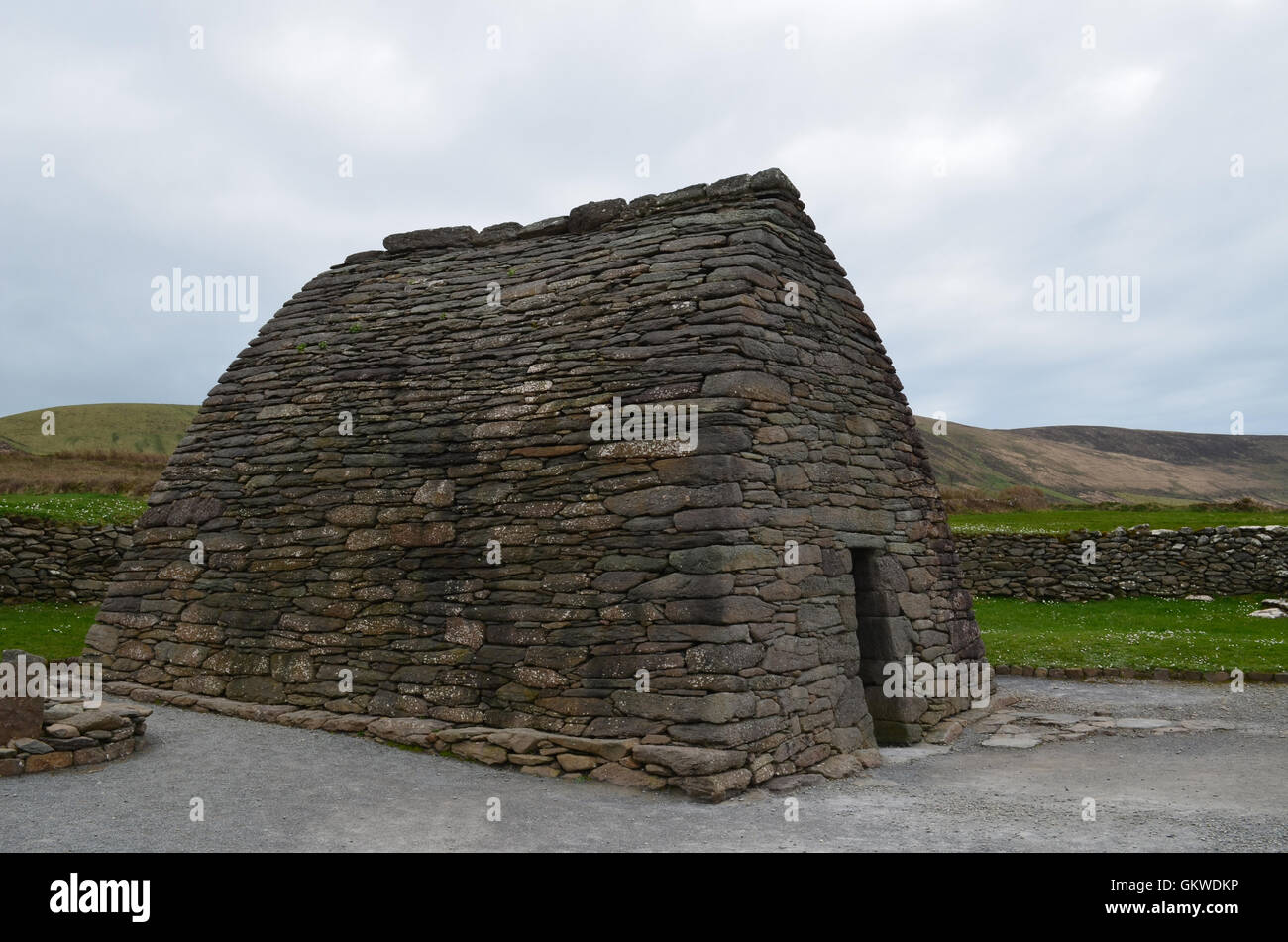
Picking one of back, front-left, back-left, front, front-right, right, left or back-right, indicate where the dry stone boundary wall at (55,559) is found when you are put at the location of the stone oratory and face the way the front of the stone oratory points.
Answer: back

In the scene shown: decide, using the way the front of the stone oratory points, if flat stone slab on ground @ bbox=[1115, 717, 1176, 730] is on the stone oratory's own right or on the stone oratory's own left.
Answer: on the stone oratory's own left

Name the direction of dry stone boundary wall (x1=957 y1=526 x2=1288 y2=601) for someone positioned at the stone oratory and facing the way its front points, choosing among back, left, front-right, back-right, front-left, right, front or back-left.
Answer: left

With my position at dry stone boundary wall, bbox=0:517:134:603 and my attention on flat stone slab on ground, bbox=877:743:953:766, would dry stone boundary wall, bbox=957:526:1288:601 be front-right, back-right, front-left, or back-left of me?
front-left

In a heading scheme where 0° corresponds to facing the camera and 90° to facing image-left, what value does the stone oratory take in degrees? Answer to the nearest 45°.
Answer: approximately 315°

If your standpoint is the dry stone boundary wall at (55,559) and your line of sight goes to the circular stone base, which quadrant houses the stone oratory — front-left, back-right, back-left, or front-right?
front-left

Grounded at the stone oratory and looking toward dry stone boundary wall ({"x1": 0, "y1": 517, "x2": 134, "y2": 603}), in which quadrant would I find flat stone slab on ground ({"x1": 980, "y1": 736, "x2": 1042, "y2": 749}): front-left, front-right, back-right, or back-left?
back-right

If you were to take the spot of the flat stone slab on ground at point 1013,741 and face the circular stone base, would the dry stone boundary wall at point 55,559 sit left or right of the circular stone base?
right
